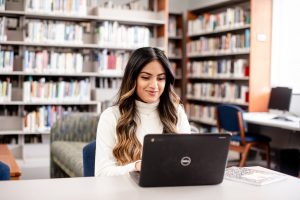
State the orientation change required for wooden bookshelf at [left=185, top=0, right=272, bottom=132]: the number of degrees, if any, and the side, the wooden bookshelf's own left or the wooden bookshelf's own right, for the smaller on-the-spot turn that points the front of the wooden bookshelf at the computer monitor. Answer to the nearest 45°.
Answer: approximately 90° to the wooden bookshelf's own left

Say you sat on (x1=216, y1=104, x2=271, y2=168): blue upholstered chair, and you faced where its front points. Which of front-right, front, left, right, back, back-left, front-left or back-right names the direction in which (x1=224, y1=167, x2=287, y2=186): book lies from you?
back-right

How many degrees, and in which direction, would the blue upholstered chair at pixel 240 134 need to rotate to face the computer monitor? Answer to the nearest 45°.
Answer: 0° — it already faces it

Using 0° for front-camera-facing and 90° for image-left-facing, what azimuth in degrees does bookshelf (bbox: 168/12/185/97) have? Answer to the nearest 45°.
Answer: approximately 0°

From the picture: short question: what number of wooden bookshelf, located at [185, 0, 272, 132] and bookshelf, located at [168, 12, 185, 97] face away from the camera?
0

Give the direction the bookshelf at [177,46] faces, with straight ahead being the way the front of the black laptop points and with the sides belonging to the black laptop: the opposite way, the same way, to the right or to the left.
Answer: the opposite way

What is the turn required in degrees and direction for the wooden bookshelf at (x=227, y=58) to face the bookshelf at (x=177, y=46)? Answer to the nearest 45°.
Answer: approximately 90° to its right

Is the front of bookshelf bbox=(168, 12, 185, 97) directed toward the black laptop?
yes

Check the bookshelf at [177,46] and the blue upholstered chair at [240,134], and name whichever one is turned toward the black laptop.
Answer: the bookshelf

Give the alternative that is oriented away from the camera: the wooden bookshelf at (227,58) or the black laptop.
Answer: the black laptop

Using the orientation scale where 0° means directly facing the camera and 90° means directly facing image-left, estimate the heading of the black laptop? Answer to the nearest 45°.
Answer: approximately 180°

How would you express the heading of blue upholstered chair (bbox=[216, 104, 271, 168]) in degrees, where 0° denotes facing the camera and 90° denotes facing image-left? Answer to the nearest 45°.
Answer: approximately 225°

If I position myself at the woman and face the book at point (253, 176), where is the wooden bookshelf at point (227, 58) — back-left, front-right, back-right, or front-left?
back-left

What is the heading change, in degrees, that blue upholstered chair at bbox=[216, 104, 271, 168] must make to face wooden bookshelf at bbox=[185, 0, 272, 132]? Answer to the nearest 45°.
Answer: approximately 45° to its left

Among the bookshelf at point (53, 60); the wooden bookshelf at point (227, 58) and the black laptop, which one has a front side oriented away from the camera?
the black laptop
